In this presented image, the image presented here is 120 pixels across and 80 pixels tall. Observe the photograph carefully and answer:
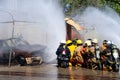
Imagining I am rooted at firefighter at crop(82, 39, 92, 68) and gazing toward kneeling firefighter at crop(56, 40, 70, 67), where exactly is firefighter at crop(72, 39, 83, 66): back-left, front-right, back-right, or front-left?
front-right

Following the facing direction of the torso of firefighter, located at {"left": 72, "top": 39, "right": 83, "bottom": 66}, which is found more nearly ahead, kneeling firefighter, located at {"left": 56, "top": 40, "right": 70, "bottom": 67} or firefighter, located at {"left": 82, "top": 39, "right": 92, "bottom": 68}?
the kneeling firefighter

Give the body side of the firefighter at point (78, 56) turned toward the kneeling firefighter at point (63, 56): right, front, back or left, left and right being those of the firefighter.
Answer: front

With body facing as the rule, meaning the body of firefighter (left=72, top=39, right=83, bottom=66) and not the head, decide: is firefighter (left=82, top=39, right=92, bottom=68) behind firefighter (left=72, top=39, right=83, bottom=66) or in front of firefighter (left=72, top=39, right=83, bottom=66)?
behind

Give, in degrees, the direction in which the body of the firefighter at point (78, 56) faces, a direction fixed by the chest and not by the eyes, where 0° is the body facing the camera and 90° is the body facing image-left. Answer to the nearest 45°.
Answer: approximately 90°
